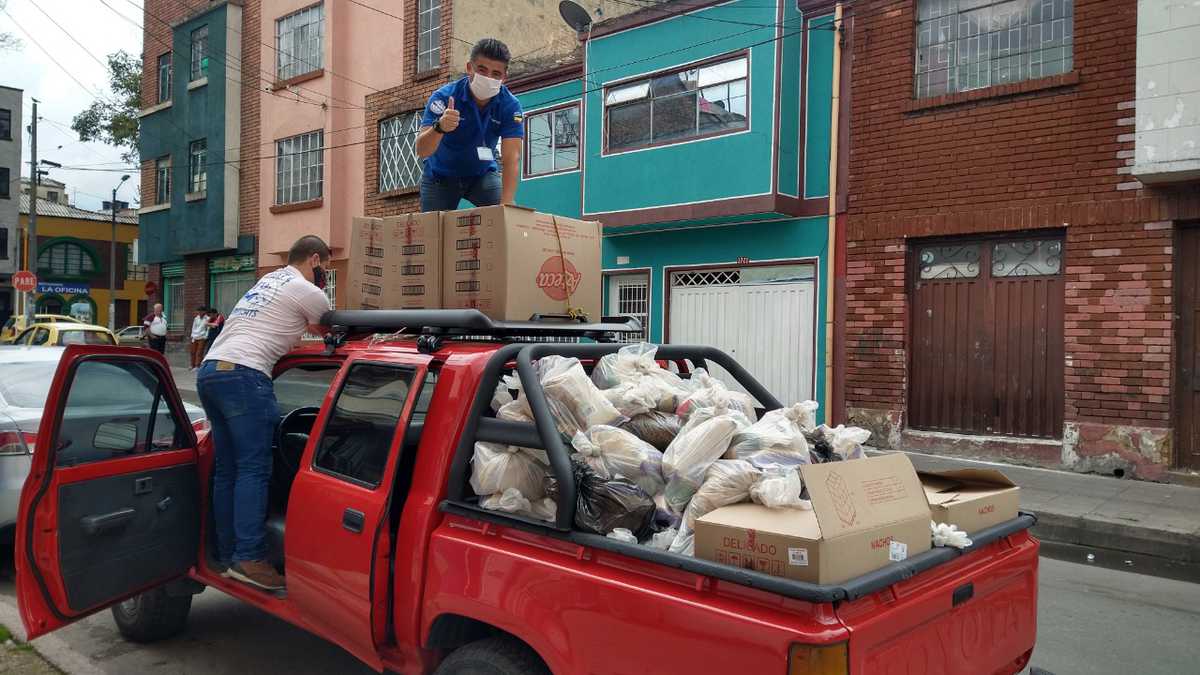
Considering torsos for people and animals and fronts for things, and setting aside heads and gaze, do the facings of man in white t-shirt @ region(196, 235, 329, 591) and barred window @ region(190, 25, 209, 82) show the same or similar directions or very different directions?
very different directions

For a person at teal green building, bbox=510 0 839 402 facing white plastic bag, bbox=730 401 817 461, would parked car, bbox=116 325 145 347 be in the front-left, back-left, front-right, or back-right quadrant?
back-right

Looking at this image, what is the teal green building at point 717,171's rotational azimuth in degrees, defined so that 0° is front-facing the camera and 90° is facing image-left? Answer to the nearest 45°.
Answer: approximately 45°

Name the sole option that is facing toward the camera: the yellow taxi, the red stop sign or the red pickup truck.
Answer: the red stop sign

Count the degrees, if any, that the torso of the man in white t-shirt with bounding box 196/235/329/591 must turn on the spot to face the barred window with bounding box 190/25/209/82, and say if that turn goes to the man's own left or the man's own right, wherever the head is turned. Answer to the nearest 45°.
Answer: approximately 45° to the man's own left

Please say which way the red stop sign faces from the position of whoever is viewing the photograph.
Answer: facing the viewer

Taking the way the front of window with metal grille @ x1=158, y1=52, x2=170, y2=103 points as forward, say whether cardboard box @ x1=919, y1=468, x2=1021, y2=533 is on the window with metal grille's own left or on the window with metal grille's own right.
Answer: on the window with metal grille's own left

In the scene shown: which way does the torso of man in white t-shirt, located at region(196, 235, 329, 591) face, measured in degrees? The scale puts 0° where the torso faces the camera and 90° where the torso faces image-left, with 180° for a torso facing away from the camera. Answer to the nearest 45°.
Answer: approximately 225°

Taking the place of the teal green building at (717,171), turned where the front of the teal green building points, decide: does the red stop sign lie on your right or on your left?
on your right

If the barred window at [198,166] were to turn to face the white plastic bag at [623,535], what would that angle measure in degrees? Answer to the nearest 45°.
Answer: approximately 45° to its left

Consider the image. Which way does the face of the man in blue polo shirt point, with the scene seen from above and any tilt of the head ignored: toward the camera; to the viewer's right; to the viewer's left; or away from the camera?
toward the camera

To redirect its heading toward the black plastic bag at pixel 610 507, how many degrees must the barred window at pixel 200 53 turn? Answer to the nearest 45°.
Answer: approximately 45° to its left
